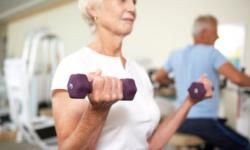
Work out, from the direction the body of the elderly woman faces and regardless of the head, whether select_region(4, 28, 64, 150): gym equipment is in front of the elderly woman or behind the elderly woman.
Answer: behind

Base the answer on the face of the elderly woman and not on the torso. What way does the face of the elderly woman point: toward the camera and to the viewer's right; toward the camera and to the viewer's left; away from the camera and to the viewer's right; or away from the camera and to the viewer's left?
toward the camera and to the viewer's right

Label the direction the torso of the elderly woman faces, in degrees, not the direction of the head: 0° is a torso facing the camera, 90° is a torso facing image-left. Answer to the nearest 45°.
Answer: approximately 315°

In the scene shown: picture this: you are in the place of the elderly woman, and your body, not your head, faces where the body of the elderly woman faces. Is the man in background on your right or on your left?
on your left

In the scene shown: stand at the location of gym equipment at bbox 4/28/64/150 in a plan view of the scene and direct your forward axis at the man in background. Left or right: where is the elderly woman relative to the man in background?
right
